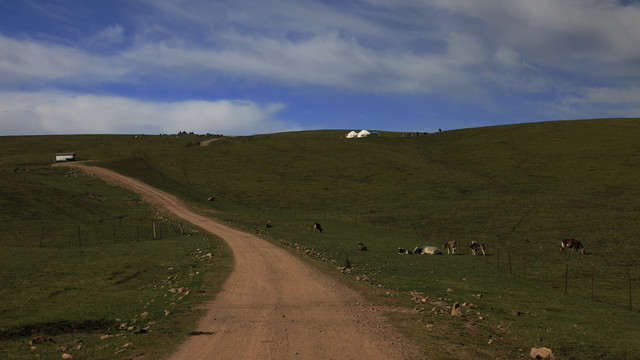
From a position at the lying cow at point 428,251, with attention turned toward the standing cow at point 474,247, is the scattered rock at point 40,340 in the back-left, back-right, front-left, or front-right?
back-right

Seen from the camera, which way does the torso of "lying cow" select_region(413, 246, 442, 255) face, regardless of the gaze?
to the viewer's left

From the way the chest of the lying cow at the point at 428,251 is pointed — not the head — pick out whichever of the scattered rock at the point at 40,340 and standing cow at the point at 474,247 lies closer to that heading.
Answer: the scattered rock

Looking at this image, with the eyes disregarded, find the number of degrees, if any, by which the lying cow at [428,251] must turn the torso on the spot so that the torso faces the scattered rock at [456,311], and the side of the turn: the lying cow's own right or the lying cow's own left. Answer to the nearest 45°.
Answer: approximately 90° to the lying cow's own left

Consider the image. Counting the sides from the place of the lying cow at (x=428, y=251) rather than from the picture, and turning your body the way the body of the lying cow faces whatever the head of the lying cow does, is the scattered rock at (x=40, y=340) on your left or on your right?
on your left
